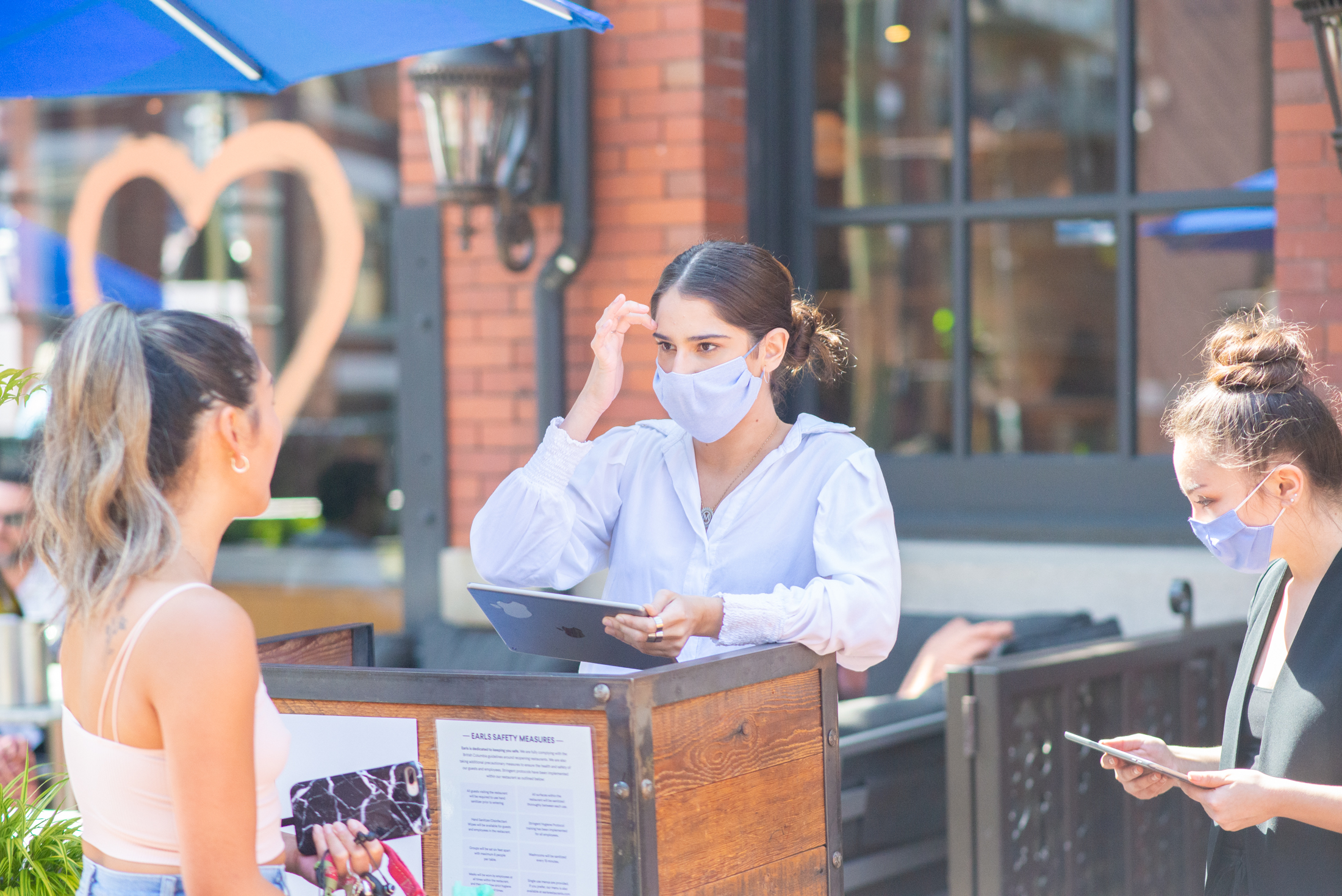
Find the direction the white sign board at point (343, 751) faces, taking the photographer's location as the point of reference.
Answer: facing the viewer

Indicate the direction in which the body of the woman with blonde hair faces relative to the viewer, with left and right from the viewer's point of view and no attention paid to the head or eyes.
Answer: facing away from the viewer and to the right of the viewer

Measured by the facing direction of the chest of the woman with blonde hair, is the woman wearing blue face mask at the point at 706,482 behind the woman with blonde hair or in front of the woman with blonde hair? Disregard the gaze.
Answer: in front

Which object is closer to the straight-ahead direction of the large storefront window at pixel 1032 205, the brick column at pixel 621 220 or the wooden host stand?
the wooden host stand

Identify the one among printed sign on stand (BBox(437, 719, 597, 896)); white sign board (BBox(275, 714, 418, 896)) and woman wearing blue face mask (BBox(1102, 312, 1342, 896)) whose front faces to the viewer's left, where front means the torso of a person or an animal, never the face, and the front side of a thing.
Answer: the woman wearing blue face mask

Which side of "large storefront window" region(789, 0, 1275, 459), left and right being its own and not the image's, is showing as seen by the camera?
front

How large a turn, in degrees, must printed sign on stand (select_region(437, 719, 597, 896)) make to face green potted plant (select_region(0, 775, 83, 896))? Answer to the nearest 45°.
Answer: approximately 135° to its right

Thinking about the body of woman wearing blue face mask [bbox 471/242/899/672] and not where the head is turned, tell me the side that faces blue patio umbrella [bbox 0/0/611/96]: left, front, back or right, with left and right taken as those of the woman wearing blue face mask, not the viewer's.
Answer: right

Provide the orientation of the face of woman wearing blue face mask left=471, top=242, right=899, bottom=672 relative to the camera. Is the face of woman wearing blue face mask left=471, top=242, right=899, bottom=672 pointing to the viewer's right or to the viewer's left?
to the viewer's left

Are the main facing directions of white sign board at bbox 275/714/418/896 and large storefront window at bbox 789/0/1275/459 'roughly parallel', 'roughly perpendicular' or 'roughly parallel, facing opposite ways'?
roughly parallel

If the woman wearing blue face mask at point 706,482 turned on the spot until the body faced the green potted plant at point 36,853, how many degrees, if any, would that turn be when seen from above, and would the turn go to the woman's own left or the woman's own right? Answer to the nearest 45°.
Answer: approximately 45° to the woman's own right

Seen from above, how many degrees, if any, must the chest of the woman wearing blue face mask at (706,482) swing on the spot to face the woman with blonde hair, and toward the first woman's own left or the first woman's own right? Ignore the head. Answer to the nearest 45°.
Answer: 0° — they already face them

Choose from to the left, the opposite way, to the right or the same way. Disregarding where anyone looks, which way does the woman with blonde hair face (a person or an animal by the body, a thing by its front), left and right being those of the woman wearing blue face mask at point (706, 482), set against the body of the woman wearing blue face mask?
the opposite way

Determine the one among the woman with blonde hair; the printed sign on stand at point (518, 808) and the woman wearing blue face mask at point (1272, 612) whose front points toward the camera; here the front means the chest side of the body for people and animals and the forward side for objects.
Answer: the printed sign on stand

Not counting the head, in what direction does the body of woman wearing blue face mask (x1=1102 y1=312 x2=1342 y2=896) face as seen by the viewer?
to the viewer's left

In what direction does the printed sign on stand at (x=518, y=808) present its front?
toward the camera

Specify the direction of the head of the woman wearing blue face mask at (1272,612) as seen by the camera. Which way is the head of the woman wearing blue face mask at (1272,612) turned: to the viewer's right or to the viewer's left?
to the viewer's left
